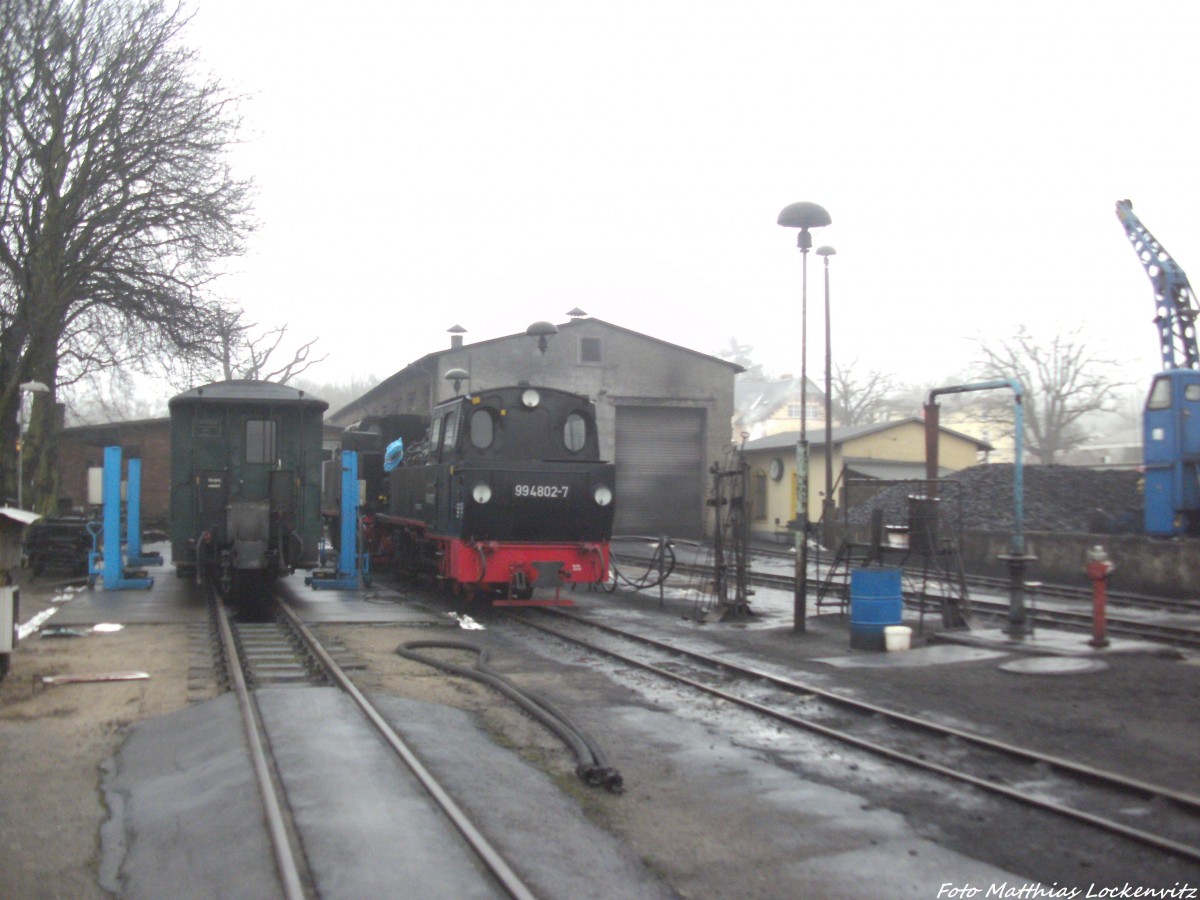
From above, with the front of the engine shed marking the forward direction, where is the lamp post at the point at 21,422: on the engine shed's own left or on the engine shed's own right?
on the engine shed's own right

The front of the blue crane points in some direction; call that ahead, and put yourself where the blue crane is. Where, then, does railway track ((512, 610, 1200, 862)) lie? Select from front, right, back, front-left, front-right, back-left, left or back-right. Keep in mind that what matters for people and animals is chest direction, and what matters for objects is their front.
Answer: left

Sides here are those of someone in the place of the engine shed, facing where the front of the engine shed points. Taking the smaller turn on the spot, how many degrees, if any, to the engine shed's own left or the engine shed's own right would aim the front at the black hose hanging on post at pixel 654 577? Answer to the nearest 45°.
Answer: approximately 45° to the engine shed's own right

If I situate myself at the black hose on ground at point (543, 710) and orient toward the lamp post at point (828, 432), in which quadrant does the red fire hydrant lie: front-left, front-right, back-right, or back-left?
front-right

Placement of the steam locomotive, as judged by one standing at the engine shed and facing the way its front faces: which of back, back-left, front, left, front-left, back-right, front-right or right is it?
front-right

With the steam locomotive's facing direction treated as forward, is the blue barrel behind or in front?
behind

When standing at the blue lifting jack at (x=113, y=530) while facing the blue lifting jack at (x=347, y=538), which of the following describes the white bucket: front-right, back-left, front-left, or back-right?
front-right

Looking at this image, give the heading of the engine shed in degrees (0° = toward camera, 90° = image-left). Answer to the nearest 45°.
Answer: approximately 315°

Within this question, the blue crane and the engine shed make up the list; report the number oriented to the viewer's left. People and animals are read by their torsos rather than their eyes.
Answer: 1

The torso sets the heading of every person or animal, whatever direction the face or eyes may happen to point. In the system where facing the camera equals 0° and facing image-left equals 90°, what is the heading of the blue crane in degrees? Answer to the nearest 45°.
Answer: approximately 90°
